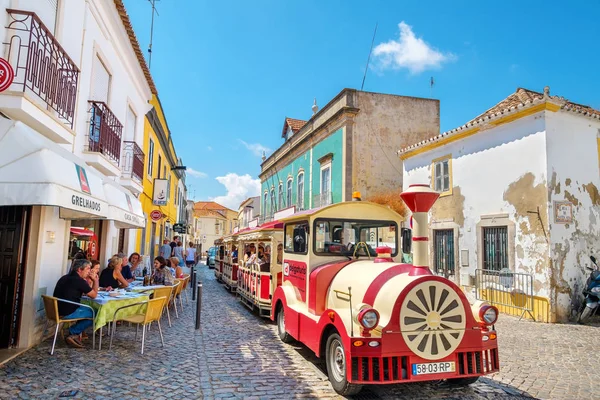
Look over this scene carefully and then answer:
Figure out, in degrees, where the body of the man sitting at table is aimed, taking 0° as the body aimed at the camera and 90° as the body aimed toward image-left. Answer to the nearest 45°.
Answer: approximately 270°

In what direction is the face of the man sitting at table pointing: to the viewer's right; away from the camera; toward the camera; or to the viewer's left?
to the viewer's right

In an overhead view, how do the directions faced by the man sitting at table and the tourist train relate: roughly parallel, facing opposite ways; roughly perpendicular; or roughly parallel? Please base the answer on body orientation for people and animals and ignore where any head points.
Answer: roughly perpendicular

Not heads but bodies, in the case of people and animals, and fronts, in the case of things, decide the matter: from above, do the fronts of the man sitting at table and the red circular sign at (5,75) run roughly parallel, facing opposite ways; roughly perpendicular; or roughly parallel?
roughly perpendicular

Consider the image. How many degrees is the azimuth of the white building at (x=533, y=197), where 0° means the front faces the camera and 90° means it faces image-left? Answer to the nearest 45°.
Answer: approximately 45°

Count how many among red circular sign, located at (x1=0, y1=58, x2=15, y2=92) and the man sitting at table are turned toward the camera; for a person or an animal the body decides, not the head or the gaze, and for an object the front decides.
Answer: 1

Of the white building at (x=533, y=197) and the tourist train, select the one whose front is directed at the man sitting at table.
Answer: the white building

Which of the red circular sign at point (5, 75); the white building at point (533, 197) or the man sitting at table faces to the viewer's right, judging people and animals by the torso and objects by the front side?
the man sitting at table
